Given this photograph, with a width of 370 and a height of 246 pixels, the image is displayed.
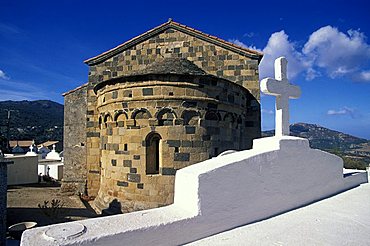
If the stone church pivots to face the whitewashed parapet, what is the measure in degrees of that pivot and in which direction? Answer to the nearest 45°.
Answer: approximately 180°

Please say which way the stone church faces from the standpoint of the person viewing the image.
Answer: facing away from the viewer

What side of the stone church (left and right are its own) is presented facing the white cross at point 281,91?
back
